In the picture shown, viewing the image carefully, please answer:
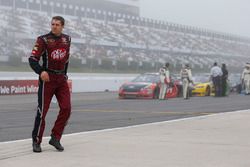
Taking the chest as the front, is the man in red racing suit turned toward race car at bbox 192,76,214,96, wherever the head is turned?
no

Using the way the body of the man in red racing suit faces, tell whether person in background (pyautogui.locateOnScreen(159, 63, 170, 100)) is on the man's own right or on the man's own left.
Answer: on the man's own left

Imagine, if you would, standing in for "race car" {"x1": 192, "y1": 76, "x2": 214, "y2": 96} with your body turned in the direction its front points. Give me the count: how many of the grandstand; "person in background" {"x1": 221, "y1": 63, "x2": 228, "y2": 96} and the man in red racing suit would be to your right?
1

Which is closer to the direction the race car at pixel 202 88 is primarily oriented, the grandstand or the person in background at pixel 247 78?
the grandstand

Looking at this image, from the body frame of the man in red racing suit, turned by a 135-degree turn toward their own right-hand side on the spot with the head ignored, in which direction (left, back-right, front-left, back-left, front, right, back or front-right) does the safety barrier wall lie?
right

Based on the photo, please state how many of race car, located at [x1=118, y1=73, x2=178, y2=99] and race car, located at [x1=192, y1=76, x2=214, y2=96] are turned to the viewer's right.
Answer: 0

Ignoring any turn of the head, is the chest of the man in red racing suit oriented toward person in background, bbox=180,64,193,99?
no

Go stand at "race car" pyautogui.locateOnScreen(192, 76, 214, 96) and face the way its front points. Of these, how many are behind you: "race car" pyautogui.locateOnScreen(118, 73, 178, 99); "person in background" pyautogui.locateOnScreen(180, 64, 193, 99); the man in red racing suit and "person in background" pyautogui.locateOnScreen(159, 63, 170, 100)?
0

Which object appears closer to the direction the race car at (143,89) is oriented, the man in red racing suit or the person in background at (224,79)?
the man in red racing suit

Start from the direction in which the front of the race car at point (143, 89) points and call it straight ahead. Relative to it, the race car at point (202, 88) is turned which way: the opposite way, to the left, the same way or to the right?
the same way

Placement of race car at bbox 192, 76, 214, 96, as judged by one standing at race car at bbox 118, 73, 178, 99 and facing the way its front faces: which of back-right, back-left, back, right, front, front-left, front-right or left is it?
back

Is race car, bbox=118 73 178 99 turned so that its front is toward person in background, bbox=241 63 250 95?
no

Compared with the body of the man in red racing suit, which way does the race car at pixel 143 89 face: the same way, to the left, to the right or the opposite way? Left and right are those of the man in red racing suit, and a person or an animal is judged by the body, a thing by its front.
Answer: to the right

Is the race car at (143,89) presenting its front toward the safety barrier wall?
no

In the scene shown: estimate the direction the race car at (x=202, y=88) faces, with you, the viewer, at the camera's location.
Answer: facing the viewer and to the left of the viewer
